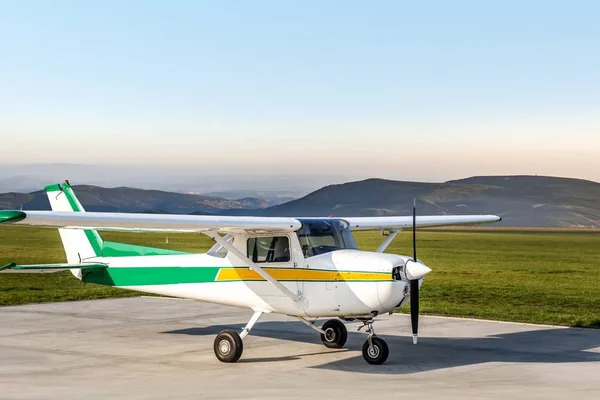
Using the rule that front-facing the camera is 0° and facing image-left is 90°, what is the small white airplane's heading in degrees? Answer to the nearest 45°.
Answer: approximately 315°
